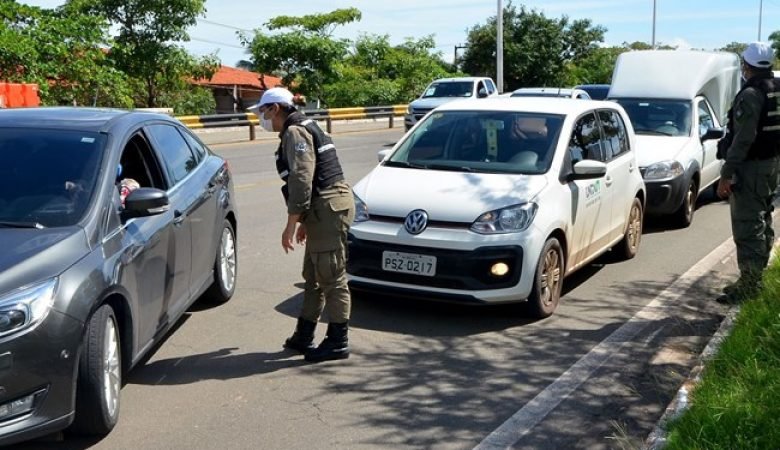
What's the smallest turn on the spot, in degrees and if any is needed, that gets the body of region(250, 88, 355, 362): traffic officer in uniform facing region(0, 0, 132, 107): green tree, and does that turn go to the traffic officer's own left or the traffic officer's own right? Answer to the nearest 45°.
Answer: approximately 90° to the traffic officer's own right

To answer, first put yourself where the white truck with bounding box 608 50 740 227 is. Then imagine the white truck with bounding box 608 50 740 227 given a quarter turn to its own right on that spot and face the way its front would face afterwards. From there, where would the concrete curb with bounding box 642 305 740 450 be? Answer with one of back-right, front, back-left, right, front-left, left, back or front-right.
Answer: back-left

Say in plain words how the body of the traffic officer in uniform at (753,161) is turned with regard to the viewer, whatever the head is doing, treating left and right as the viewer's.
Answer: facing away from the viewer and to the left of the viewer

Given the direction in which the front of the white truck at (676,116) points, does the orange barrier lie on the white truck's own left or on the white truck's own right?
on the white truck's own right

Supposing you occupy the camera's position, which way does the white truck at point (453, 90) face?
facing the viewer and to the left of the viewer

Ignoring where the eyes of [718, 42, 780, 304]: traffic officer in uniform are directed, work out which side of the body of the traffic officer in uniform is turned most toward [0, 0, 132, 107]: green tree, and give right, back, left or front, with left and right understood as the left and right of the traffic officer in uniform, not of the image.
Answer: front

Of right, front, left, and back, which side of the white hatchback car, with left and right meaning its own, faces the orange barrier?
right

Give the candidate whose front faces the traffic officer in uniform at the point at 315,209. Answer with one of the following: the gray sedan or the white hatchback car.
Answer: the white hatchback car

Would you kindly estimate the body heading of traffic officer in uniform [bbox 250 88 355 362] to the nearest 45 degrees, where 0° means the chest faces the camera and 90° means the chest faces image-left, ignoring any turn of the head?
approximately 90°

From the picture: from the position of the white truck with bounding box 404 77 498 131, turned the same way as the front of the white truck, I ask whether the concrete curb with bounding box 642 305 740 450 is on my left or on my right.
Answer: on my left

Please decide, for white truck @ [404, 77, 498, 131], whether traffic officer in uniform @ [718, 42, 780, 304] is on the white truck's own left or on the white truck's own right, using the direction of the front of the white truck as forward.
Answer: on the white truck's own left

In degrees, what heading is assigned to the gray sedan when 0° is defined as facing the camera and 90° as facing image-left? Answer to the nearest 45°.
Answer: approximately 45°

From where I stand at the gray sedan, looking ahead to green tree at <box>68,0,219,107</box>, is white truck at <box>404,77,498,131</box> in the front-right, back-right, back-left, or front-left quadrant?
front-right
